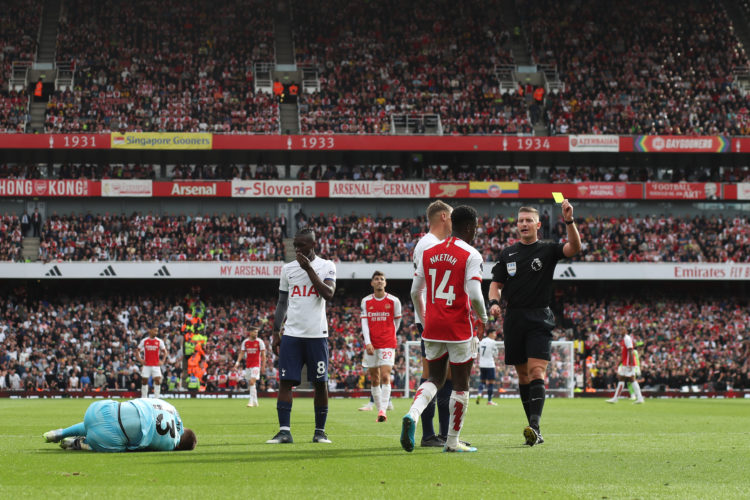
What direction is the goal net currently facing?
toward the camera

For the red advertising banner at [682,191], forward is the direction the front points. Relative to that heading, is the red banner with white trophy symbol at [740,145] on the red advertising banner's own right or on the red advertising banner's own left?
on the red advertising banner's own left

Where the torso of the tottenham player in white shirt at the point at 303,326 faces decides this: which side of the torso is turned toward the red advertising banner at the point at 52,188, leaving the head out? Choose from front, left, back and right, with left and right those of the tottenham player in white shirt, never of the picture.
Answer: back

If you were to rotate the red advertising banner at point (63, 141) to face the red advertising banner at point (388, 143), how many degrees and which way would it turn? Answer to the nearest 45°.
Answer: approximately 90° to its left

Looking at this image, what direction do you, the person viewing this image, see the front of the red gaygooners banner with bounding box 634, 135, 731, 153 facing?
facing the viewer

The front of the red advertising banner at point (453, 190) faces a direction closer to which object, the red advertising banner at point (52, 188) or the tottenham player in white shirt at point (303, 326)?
the tottenham player in white shirt

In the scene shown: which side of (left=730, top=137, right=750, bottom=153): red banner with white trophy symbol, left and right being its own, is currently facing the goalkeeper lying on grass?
front

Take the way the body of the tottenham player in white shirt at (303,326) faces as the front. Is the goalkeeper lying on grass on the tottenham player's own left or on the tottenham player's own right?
on the tottenham player's own right

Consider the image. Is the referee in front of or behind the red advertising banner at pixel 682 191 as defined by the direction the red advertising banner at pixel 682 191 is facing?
in front

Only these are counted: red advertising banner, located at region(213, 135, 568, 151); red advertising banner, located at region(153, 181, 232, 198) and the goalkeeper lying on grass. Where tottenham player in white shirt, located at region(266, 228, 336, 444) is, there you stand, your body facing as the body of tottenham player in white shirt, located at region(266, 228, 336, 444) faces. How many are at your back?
2

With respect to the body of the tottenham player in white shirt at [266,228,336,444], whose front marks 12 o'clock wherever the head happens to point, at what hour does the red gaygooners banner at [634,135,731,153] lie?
The red gaygooners banner is roughly at 7 o'clock from the tottenham player in white shirt.

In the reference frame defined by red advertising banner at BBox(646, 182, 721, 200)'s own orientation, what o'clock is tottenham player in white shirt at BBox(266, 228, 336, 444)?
The tottenham player in white shirt is roughly at 12 o'clock from the red advertising banner.

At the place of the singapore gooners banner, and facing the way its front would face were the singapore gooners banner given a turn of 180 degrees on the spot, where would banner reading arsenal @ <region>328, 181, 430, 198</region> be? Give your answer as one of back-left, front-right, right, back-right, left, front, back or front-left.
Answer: right

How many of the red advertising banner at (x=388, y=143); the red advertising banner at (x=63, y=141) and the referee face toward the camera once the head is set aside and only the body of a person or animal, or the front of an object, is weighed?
3

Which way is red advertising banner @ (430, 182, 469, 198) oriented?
toward the camera
